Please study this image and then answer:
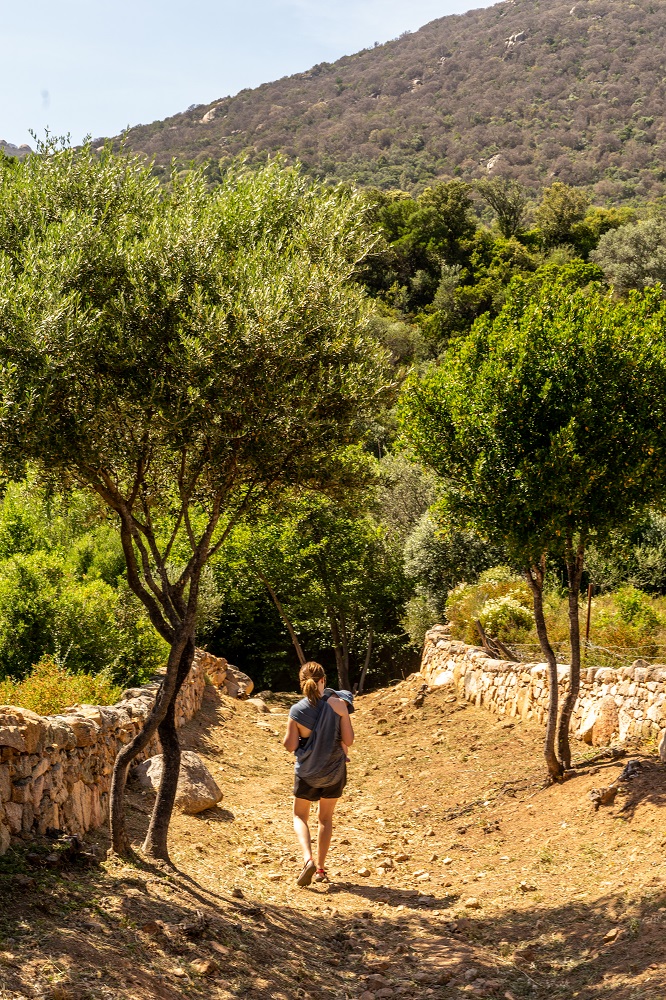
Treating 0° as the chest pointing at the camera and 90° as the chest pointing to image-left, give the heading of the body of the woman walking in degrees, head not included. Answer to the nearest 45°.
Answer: approximately 180°

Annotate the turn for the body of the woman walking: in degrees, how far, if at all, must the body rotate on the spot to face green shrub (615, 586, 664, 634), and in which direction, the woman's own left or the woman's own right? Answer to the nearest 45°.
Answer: approximately 45° to the woman's own right

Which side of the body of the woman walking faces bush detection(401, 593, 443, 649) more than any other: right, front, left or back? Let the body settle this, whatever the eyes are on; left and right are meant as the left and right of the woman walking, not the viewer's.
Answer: front

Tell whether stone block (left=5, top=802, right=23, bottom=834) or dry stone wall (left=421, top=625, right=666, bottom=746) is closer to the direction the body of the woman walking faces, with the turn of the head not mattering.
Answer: the dry stone wall

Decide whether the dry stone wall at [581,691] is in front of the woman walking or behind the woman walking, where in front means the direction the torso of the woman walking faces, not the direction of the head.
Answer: in front

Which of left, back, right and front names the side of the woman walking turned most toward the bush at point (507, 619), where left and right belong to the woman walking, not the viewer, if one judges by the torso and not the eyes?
front

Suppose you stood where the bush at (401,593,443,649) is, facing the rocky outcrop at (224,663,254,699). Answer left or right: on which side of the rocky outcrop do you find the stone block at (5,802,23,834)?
left

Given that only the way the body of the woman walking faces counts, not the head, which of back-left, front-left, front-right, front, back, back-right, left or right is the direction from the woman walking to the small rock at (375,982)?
back

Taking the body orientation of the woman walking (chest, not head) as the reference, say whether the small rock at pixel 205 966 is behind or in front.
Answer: behind

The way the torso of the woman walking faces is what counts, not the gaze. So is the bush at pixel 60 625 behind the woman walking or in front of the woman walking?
in front

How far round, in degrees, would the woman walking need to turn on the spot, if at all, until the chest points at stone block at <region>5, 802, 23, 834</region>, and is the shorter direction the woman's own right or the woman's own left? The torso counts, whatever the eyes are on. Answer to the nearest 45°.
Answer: approximately 135° to the woman's own left

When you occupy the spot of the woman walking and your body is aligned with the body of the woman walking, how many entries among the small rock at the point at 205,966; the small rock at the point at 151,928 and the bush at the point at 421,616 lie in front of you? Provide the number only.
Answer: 1
